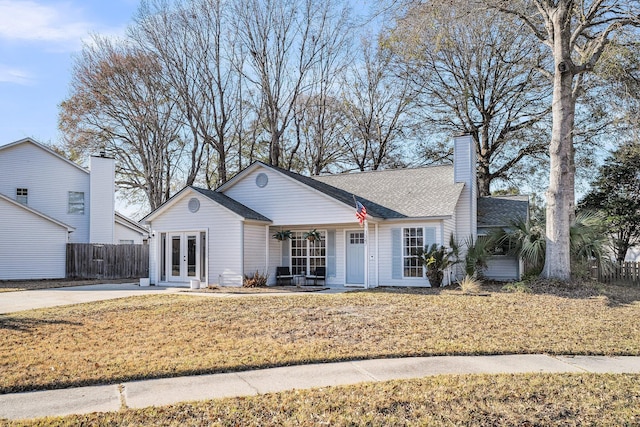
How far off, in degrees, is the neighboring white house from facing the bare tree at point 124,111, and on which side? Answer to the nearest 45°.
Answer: approximately 135° to its right

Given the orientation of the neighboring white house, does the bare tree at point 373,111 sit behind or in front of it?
behind

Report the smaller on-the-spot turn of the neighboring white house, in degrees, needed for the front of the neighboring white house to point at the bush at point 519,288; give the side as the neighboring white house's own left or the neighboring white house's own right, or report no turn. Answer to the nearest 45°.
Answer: approximately 135° to the neighboring white house's own left

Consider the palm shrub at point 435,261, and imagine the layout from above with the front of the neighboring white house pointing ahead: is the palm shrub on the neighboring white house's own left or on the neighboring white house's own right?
on the neighboring white house's own left

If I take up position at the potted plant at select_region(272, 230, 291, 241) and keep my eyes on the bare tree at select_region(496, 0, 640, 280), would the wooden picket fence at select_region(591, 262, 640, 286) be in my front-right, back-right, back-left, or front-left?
front-left

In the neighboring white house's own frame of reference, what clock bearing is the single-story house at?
The single-story house is roughly at 8 o'clock from the neighboring white house.

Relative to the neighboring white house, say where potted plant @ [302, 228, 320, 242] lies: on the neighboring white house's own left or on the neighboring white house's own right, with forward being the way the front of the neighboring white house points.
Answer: on the neighboring white house's own left

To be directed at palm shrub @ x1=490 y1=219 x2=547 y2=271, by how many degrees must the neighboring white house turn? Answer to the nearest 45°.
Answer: approximately 135° to its left
